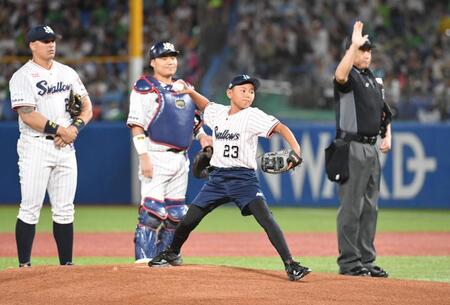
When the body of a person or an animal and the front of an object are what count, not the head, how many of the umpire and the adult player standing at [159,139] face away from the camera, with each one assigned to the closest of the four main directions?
0

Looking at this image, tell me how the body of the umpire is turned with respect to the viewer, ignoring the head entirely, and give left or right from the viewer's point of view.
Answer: facing the viewer and to the right of the viewer

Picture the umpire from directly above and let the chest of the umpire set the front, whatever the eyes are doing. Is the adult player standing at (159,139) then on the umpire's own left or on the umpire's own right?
on the umpire's own right

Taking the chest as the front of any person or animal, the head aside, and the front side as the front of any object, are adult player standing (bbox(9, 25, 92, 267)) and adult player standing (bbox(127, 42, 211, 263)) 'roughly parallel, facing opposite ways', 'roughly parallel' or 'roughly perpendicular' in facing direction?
roughly parallel

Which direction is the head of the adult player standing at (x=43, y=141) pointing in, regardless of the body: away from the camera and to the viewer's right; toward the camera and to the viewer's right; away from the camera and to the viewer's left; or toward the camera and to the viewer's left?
toward the camera and to the viewer's right

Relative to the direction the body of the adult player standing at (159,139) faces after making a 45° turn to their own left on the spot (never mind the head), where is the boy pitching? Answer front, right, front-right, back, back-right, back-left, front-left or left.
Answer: front-right

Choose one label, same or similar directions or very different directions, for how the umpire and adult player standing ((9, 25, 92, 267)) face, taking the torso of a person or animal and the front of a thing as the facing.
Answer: same or similar directions

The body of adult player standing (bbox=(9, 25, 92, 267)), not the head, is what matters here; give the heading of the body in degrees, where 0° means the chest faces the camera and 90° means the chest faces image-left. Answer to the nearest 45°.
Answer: approximately 315°

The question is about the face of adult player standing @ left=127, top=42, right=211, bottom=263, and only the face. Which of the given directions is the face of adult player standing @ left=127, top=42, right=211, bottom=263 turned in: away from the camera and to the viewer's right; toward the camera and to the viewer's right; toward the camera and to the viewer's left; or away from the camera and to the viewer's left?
toward the camera and to the viewer's right

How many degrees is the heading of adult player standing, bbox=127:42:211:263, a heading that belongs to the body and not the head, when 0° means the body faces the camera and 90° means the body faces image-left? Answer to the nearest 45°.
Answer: approximately 315°

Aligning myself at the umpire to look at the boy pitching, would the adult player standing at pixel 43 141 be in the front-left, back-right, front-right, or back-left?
front-right

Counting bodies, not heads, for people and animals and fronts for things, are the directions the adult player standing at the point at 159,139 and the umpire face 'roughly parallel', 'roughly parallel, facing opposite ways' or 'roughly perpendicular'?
roughly parallel

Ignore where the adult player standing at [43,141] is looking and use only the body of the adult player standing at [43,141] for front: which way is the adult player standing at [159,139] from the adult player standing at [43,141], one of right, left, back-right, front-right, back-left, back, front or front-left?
front-left

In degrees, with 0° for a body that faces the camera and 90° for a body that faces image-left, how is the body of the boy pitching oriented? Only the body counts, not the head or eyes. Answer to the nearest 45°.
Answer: approximately 0°

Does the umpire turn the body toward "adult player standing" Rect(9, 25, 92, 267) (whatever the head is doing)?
no
